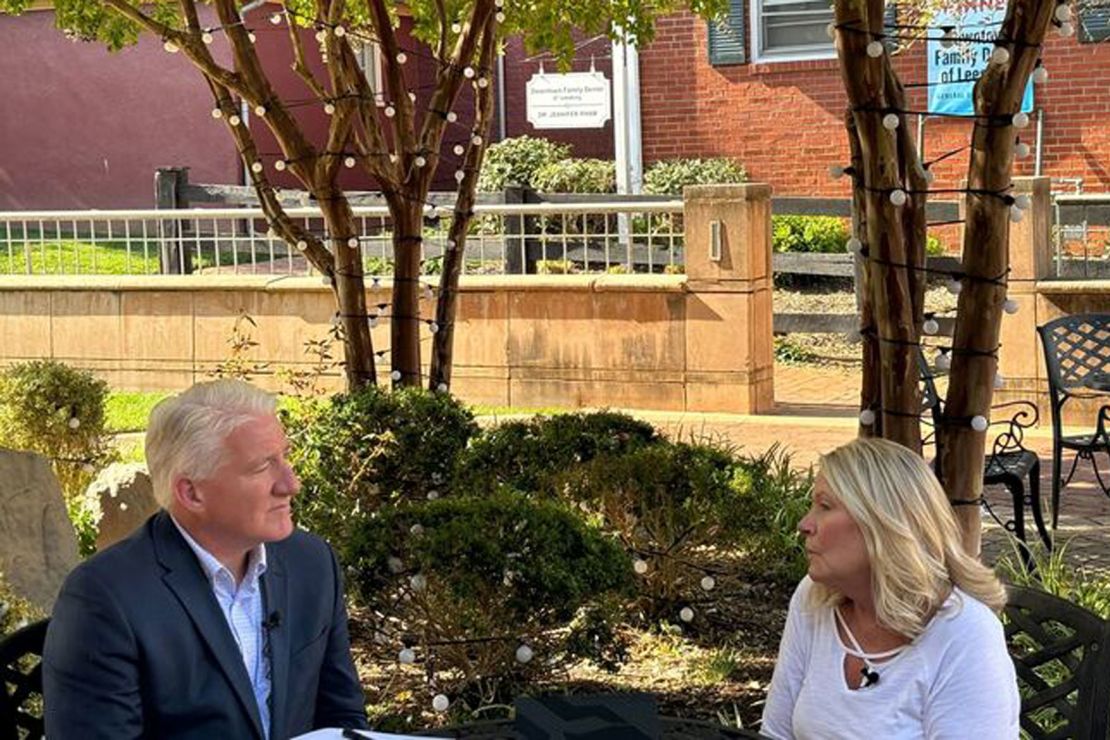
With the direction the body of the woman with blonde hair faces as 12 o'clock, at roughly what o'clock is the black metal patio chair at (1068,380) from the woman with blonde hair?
The black metal patio chair is roughly at 5 o'clock from the woman with blonde hair.

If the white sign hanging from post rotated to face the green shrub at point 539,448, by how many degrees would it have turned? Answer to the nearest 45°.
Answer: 0° — it already faces it

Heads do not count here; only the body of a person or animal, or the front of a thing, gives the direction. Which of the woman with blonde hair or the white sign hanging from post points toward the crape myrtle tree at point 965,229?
the white sign hanging from post

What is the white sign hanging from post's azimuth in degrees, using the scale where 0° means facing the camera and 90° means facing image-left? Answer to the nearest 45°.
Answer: approximately 0°

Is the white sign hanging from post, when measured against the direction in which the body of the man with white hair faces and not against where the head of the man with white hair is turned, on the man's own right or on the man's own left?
on the man's own left

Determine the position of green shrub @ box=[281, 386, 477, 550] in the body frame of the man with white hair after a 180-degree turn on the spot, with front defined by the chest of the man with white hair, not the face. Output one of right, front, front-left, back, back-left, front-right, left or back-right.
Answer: front-right

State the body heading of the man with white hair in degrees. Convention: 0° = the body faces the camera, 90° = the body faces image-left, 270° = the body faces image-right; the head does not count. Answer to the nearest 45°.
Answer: approximately 315°

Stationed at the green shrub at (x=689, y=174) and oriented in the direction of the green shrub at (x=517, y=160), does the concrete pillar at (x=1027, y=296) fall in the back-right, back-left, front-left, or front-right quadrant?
back-left

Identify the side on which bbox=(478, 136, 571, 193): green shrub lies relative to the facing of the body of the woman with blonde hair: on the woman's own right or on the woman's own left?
on the woman's own right

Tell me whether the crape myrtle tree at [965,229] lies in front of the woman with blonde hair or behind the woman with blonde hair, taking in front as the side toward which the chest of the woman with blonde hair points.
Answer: behind

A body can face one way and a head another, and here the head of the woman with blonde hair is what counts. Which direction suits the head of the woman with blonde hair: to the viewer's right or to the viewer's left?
to the viewer's left
